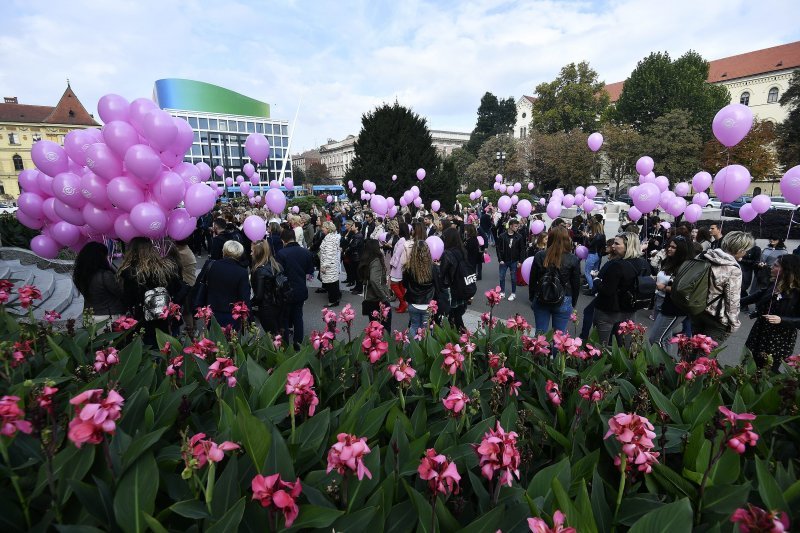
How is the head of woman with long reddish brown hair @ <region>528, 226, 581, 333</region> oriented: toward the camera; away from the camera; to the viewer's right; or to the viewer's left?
away from the camera

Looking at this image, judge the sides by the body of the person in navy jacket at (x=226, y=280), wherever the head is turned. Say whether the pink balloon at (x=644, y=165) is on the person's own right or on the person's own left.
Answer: on the person's own right

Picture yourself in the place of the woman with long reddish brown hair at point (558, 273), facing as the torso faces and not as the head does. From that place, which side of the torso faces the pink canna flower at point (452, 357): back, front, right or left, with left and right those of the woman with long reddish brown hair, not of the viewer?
back

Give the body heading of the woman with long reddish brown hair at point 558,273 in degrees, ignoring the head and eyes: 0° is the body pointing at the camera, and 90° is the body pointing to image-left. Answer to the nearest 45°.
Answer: approximately 180°

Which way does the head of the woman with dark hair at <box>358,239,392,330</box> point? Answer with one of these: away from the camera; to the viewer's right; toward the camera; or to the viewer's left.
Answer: away from the camera

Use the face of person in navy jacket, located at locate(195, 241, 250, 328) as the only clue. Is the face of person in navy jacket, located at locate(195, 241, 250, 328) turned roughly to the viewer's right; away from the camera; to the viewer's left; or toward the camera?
away from the camera

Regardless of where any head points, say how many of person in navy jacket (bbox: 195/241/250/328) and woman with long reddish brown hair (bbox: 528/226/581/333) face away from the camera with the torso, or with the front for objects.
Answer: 2

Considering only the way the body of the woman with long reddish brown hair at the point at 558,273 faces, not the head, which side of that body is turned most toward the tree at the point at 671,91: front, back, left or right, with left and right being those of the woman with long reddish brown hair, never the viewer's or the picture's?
front

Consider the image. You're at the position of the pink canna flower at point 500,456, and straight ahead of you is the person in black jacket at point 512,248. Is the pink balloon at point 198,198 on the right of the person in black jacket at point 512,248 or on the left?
left

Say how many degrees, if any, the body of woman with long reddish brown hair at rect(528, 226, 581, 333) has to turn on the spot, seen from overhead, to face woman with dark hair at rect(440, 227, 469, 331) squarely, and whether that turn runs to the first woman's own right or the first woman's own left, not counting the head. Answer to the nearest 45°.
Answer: approximately 90° to the first woman's own left

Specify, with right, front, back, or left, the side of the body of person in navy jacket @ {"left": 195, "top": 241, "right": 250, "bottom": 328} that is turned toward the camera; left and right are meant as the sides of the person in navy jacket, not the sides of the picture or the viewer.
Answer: back

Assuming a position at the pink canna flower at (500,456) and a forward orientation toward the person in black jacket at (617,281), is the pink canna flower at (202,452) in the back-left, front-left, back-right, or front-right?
back-left

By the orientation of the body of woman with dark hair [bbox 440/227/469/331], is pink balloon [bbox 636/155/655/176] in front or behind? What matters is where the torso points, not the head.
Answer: in front

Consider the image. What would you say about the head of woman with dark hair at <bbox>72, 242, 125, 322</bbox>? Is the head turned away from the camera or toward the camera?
away from the camera

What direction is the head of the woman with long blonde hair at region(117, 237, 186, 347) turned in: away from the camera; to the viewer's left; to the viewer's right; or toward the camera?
away from the camera
